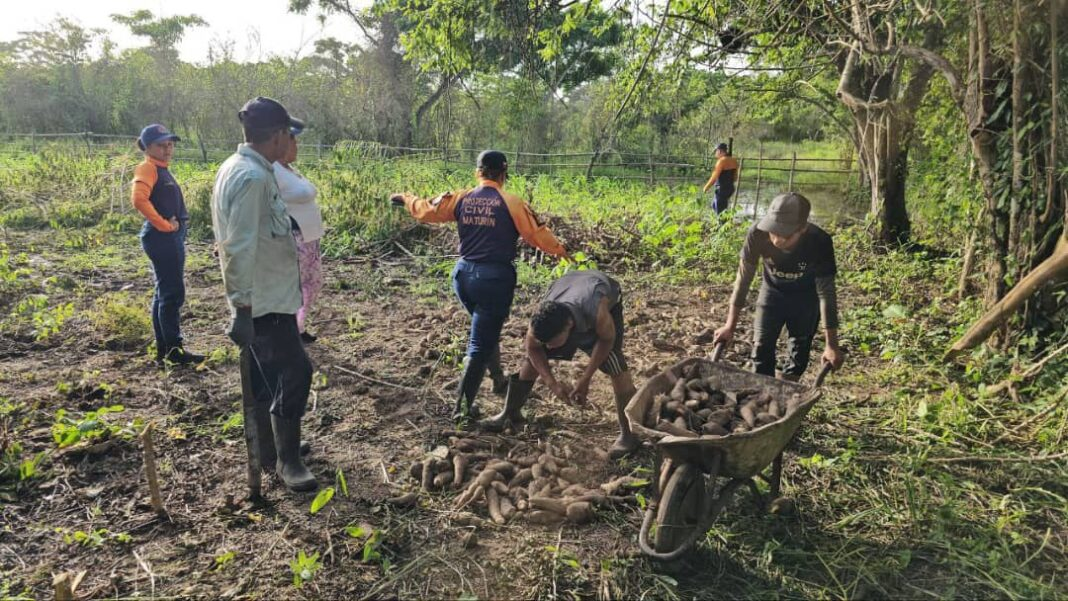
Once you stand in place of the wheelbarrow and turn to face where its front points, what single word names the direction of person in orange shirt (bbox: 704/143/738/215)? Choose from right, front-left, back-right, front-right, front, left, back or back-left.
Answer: back-right

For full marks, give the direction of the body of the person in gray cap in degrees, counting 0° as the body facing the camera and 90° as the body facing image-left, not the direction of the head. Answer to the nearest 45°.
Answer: approximately 0°

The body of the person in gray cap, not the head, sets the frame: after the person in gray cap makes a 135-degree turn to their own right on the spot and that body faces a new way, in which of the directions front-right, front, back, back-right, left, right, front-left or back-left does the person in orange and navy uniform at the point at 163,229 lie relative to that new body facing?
front-left

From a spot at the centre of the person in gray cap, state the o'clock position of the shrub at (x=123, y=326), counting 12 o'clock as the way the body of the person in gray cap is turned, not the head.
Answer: The shrub is roughly at 3 o'clock from the person in gray cap.

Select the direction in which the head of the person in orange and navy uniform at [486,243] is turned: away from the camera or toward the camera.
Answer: away from the camera

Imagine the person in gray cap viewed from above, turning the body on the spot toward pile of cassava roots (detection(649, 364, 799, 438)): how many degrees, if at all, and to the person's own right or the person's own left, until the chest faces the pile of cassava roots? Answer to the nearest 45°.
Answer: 0° — they already face it

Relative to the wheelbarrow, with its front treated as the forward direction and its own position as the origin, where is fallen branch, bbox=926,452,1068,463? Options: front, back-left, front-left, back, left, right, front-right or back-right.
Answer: back

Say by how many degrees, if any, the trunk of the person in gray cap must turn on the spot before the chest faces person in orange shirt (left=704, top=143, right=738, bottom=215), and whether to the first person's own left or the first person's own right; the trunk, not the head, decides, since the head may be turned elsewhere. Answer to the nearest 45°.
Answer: approximately 180°

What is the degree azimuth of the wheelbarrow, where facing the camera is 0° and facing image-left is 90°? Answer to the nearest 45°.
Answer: approximately 45°

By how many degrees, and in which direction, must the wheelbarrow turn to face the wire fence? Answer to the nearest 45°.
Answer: approximately 135° to its right

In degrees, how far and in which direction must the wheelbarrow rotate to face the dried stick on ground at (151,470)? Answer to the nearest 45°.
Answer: approximately 45° to its right
